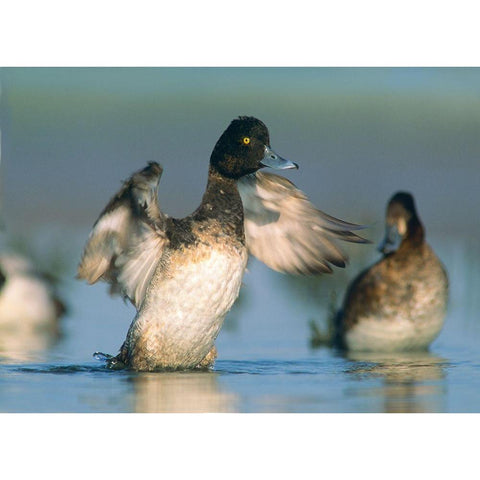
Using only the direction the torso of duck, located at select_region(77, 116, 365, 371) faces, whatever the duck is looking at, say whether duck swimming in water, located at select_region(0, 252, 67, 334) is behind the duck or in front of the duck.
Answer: behind

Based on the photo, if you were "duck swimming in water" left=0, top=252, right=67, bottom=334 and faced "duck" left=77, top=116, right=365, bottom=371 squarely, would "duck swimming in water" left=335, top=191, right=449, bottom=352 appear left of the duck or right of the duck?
left

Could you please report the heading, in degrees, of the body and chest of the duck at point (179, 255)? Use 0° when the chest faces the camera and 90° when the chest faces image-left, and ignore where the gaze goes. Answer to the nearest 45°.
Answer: approximately 315°

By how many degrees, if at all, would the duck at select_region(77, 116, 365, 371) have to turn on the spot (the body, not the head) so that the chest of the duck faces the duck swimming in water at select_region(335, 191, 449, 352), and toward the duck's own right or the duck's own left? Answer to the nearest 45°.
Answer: approximately 90° to the duck's own left
